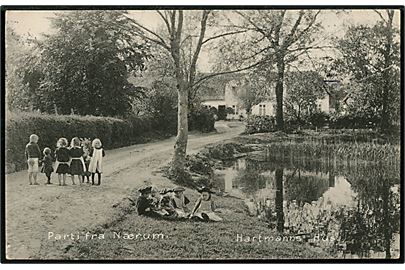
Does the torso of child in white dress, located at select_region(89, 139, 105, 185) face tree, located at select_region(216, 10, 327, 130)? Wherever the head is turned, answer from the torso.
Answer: no

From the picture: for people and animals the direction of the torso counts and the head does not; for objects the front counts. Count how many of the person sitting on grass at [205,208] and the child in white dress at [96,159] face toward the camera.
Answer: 2

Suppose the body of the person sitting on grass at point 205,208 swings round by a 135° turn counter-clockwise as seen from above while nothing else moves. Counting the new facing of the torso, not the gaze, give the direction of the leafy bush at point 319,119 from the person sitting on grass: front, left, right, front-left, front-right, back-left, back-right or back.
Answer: front-right

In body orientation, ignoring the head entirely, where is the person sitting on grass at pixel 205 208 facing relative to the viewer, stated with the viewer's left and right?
facing the viewer

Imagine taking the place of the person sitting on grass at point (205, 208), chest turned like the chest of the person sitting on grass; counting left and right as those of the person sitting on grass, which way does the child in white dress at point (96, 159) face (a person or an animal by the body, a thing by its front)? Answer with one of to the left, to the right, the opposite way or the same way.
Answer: the same way

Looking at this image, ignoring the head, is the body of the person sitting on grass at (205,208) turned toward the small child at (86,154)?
no

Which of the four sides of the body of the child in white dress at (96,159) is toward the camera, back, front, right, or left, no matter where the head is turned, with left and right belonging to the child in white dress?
front

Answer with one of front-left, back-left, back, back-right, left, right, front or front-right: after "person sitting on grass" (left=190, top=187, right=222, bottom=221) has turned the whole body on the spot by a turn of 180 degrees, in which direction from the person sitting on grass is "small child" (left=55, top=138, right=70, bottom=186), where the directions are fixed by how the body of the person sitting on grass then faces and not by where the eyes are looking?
left
